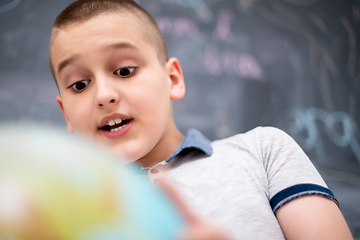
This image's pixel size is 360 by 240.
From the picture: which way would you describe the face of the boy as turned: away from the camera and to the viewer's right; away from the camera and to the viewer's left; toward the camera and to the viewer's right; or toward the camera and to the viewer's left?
toward the camera and to the viewer's left

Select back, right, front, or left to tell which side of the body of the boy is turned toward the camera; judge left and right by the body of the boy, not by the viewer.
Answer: front
